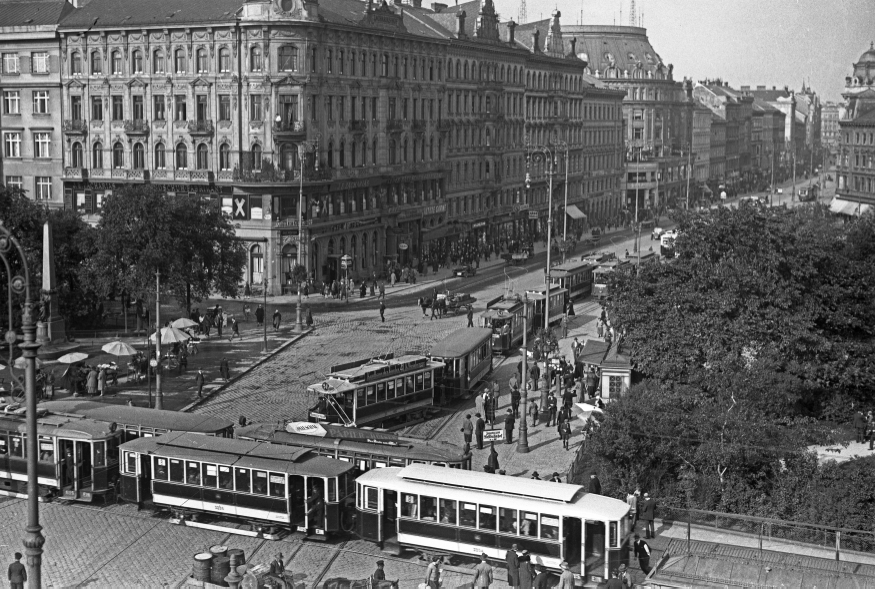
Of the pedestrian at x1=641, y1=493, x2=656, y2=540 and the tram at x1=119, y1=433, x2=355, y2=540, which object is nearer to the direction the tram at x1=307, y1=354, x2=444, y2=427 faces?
the tram

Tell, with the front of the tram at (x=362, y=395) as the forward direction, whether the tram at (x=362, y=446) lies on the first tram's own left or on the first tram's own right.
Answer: on the first tram's own left

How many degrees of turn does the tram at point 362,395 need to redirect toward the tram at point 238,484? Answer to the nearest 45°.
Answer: approximately 45° to its left

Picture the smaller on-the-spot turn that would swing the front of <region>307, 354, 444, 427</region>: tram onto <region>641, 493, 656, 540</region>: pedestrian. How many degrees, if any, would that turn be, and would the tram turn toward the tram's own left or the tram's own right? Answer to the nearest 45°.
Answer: approximately 90° to the tram's own left

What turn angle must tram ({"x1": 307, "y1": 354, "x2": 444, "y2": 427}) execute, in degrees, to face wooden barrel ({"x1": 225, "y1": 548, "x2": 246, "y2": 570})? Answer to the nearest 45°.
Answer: approximately 45° to its left

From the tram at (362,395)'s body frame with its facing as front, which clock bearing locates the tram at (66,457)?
the tram at (66,457) is roughly at 12 o'clock from the tram at (362,395).

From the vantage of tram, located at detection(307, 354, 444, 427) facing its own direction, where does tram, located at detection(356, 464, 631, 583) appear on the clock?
tram, located at detection(356, 464, 631, 583) is roughly at 10 o'clock from tram, located at detection(307, 354, 444, 427).

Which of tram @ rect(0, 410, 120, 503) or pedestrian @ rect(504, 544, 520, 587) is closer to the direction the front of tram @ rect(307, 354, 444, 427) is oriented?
the tram

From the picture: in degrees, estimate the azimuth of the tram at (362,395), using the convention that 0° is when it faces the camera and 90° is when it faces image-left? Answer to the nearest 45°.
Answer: approximately 45°
